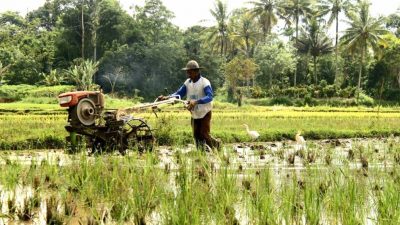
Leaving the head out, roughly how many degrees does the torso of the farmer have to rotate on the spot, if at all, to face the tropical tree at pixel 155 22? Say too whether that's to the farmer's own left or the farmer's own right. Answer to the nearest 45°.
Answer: approximately 135° to the farmer's own right

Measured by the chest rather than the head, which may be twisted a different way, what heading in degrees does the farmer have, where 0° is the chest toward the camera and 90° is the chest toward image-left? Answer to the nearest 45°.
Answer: approximately 45°

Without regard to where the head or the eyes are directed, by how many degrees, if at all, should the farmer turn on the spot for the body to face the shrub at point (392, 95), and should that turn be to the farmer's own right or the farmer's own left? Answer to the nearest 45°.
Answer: approximately 180°

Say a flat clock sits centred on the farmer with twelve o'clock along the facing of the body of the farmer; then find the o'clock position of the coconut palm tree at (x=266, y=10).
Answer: The coconut palm tree is roughly at 5 o'clock from the farmer.

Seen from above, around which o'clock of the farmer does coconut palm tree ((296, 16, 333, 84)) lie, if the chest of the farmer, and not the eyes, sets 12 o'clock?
The coconut palm tree is roughly at 5 o'clock from the farmer.

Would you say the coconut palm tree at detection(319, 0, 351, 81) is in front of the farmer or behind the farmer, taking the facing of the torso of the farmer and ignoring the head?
behind

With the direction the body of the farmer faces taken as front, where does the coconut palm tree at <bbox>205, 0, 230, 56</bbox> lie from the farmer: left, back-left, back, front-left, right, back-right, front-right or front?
back-right

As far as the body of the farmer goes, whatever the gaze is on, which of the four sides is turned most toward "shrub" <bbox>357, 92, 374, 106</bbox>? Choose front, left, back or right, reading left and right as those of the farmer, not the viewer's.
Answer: back

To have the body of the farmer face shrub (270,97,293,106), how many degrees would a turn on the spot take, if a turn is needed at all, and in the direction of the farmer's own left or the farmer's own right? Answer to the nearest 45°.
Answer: approximately 135° to the farmer's own right

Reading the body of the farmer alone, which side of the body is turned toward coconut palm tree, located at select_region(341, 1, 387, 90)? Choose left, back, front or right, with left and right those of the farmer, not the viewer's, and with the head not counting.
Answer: back

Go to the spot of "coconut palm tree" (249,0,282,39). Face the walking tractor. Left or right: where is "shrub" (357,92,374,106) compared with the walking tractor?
left
